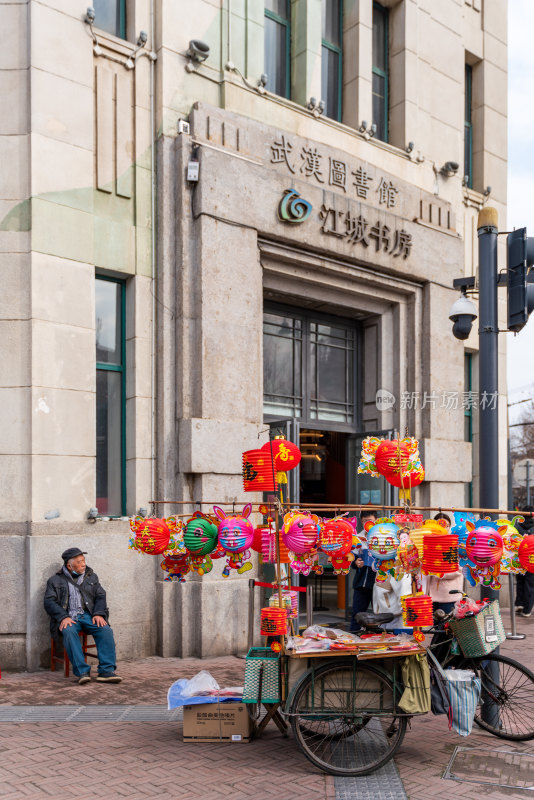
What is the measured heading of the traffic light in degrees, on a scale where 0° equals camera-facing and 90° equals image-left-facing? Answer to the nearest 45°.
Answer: approximately 270°

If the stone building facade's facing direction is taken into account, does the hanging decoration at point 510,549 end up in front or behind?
in front

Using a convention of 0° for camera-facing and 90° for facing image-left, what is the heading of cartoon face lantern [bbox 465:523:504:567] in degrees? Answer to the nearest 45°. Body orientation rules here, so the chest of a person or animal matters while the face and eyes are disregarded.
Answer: approximately 0°

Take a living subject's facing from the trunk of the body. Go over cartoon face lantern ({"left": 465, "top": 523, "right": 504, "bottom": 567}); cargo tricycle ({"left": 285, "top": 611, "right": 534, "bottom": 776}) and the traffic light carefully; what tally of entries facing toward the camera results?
1

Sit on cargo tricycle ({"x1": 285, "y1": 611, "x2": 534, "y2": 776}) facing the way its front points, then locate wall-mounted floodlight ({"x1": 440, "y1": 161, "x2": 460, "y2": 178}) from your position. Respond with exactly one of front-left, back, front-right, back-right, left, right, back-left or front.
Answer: left

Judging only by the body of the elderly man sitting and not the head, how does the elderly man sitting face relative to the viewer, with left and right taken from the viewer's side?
facing the viewer and to the right of the viewer

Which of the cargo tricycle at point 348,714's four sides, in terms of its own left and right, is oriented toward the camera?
right

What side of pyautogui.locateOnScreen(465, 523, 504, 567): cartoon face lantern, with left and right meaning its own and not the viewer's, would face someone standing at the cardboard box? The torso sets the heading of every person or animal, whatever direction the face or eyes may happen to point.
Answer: right

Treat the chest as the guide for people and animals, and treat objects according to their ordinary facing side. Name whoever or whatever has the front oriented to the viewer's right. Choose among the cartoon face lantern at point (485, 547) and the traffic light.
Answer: the traffic light

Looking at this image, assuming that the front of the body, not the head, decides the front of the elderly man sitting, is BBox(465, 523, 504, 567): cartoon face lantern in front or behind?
in front

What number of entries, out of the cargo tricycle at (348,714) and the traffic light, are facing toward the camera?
0
